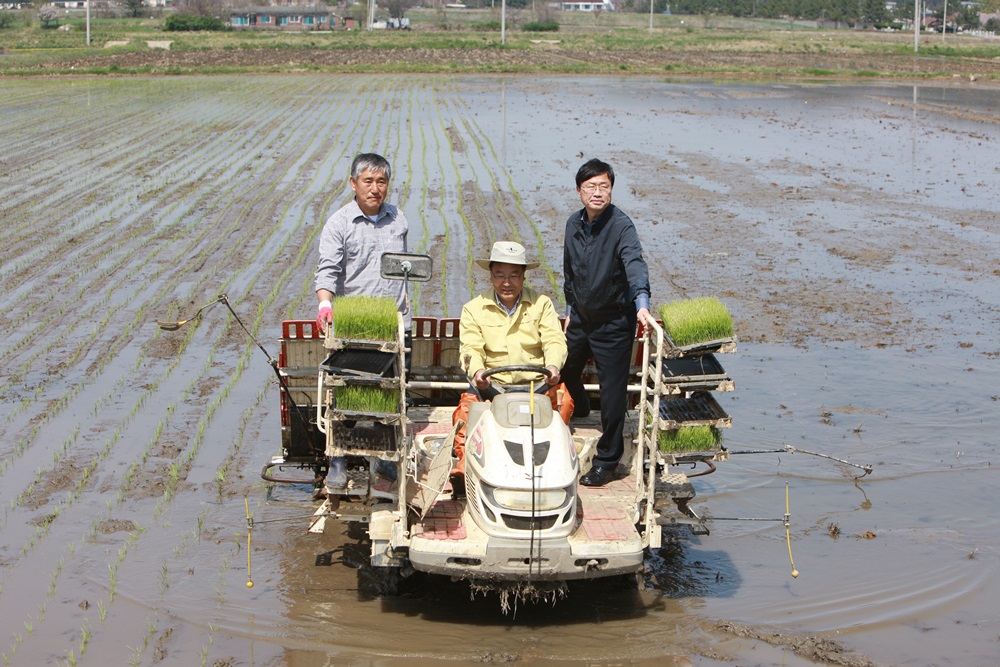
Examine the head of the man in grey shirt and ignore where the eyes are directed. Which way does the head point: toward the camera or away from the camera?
toward the camera

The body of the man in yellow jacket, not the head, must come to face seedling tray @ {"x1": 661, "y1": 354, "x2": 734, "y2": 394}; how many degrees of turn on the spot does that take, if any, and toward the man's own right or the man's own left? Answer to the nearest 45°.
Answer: approximately 45° to the man's own left

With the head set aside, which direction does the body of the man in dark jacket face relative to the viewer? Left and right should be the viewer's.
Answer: facing the viewer and to the left of the viewer

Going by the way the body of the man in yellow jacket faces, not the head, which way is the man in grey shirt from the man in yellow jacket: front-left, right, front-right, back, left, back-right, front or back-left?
back-right

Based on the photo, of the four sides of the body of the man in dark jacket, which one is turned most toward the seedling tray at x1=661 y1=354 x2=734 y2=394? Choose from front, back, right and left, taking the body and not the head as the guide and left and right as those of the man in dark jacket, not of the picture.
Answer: left

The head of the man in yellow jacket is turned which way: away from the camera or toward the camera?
toward the camera

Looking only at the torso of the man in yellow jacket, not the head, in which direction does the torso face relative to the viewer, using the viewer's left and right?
facing the viewer

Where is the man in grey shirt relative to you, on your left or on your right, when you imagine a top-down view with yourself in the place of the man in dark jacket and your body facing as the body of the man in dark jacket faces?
on your right
